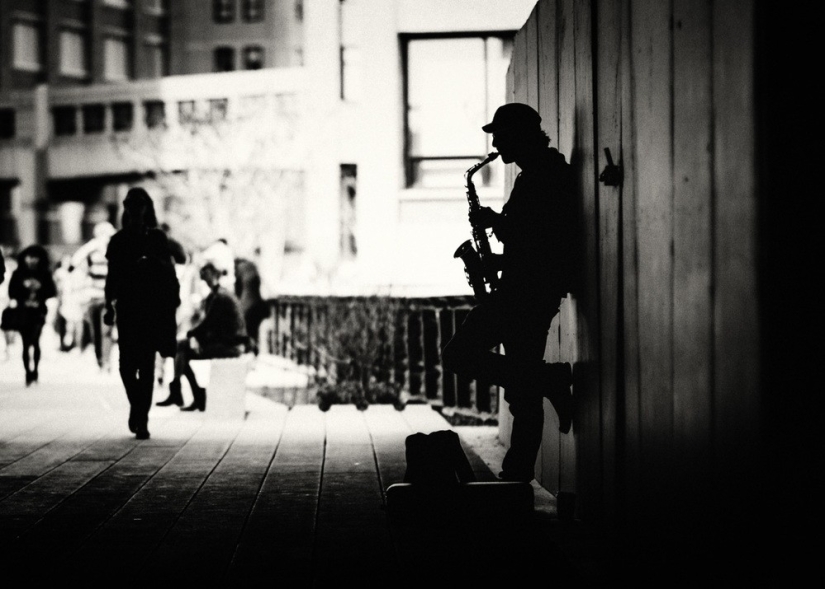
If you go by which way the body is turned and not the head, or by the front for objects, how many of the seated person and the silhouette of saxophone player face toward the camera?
0

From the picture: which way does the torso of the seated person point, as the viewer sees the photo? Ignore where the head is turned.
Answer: to the viewer's left

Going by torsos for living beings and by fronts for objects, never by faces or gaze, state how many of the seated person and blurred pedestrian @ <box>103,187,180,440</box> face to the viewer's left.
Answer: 1

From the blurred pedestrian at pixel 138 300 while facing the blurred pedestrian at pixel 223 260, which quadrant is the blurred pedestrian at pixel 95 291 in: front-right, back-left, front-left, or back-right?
front-left

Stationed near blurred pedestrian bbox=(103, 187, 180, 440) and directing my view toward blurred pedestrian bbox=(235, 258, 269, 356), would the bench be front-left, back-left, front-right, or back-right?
front-right

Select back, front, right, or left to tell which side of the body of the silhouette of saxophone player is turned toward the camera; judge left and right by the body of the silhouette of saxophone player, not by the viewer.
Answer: left

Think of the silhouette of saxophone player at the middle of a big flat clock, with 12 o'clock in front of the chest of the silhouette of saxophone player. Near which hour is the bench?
The bench is roughly at 2 o'clock from the silhouette of saxophone player.

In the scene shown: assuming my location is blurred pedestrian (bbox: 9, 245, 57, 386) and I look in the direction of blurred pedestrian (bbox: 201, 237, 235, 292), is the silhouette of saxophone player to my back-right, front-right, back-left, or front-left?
front-right

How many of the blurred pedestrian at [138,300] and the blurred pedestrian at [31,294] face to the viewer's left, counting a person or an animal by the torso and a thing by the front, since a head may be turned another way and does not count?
0

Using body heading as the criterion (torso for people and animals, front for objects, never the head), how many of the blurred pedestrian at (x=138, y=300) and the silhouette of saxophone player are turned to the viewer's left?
1

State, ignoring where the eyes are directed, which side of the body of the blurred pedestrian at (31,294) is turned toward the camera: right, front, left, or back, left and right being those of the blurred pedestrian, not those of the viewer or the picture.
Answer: front

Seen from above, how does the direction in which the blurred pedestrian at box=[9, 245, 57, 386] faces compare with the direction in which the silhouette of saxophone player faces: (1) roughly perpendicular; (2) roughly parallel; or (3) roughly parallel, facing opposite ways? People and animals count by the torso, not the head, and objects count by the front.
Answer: roughly perpendicular

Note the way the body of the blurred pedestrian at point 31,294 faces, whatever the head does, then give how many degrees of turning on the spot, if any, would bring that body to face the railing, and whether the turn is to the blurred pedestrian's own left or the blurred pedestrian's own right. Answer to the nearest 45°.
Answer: approximately 45° to the blurred pedestrian's own left
